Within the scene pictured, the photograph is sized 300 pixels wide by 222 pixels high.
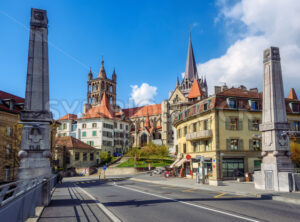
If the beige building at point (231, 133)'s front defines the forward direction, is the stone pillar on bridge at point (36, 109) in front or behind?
in front

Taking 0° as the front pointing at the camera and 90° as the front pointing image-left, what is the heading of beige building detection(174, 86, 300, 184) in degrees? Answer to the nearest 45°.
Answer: approximately 45°

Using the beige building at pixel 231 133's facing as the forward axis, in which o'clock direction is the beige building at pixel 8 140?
the beige building at pixel 8 140 is roughly at 1 o'clock from the beige building at pixel 231 133.
